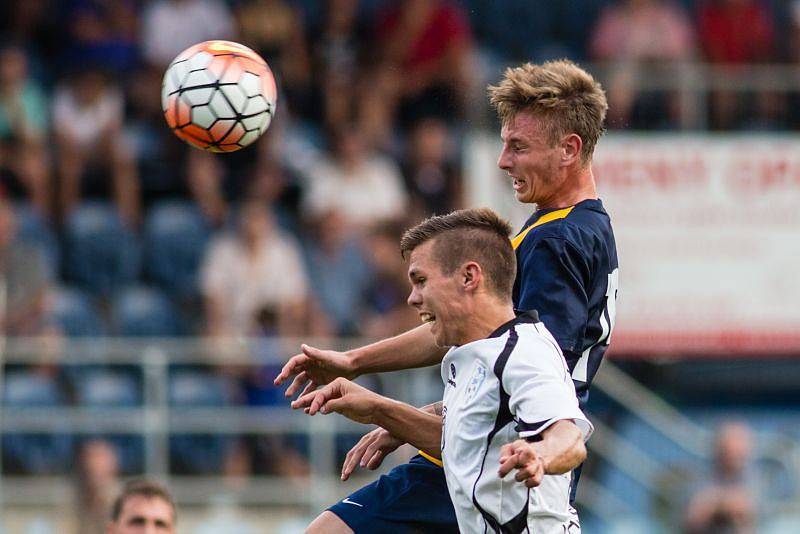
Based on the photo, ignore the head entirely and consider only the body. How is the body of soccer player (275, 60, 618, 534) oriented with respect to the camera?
to the viewer's left

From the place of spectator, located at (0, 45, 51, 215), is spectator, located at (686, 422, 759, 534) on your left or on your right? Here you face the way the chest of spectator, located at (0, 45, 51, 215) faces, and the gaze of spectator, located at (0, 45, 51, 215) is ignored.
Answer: on your left

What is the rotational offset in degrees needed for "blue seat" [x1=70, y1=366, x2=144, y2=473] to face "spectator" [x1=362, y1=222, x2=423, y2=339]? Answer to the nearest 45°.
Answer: approximately 90° to its left

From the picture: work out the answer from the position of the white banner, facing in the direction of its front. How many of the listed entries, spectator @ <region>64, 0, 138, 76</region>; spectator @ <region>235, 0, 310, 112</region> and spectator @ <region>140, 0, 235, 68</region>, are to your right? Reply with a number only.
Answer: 3

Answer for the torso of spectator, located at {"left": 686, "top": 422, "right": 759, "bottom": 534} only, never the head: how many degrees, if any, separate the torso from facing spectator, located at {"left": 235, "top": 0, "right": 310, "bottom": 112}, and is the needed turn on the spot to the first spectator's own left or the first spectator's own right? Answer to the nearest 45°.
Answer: approximately 90° to the first spectator's own right

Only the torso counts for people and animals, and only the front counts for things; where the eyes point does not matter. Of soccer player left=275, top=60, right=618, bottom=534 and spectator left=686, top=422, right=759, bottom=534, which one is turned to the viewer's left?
the soccer player

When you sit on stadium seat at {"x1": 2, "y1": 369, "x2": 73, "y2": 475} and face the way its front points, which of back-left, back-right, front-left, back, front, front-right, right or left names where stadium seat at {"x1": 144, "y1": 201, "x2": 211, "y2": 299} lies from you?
back-left
